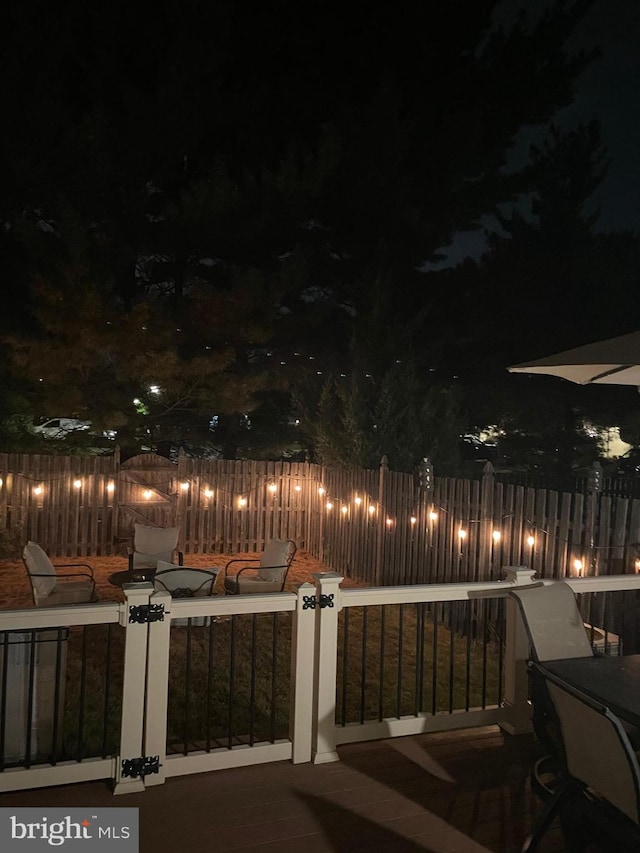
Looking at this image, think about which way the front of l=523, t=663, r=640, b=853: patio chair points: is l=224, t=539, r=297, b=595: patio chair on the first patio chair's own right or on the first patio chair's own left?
on the first patio chair's own left

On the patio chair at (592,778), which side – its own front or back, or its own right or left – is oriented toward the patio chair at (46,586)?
left

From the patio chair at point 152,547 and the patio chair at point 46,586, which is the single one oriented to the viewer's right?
the patio chair at point 46,586

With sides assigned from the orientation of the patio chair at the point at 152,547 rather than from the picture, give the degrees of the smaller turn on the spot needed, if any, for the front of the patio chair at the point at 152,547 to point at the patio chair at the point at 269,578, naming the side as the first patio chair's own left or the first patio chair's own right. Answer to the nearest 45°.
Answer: approximately 45° to the first patio chair's own left

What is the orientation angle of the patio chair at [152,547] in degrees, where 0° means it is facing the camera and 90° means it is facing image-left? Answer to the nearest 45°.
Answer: approximately 0°

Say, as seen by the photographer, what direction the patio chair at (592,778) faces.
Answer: facing away from the viewer and to the right of the viewer

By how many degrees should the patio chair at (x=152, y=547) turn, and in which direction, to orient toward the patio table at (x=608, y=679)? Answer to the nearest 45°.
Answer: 0° — it already faces it

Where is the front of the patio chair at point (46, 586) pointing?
to the viewer's right

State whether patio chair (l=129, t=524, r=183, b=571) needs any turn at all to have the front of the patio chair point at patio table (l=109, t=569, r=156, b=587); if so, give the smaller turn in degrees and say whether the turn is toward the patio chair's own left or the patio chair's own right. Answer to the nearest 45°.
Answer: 0° — it already faces it

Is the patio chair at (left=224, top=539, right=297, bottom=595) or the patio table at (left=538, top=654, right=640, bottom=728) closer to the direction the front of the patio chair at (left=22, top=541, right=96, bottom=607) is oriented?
the patio chair
